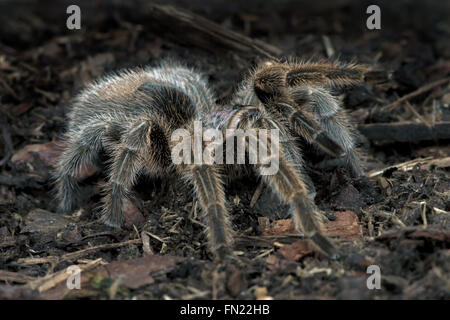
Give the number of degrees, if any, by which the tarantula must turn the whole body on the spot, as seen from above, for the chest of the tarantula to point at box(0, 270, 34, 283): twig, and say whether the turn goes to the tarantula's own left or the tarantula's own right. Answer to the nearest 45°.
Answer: approximately 135° to the tarantula's own right

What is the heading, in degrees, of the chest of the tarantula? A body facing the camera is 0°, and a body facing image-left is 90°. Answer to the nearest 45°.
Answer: approximately 270°
